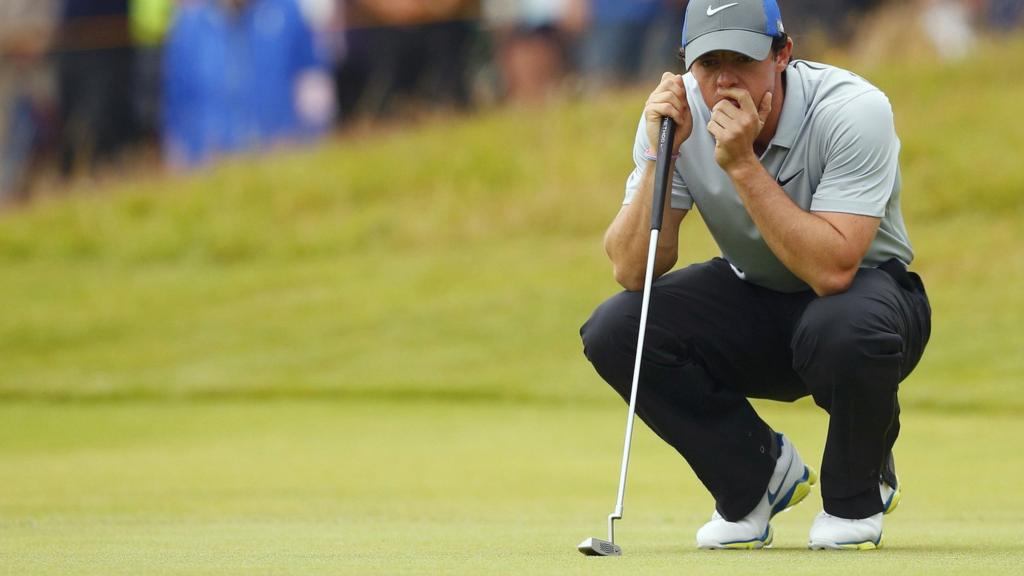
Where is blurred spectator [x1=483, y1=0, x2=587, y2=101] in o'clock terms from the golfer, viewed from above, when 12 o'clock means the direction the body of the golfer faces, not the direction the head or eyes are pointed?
The blurred spectator is roughly at 4 o'clock from the golfer.

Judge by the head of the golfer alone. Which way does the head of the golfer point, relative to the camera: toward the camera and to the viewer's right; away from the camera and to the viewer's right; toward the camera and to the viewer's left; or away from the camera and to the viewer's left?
toward the camera and to the viewer's left

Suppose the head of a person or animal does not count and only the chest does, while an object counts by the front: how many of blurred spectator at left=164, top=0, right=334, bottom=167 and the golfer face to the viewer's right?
0

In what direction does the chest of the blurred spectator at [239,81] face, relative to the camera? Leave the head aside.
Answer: toward the camera

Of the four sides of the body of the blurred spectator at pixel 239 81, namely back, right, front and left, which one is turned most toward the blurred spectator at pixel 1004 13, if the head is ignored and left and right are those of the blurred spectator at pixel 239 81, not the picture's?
left

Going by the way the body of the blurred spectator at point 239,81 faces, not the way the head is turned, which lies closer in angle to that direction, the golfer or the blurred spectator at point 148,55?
the golfer

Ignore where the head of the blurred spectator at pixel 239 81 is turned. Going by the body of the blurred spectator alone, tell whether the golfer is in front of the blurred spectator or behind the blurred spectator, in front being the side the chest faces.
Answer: in front

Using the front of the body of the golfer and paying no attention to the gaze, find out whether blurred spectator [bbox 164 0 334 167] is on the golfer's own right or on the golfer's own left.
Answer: on the golfer's own right

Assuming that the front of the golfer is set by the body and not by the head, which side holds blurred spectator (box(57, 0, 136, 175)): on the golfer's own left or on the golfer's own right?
on the golfer's own right

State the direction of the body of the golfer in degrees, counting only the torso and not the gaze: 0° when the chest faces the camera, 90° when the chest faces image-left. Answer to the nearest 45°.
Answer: approximately 45°
